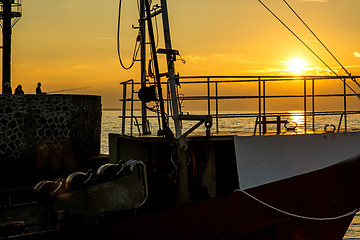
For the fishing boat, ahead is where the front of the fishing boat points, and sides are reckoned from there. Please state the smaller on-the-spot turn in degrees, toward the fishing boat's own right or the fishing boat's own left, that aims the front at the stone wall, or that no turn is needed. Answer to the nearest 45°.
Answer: approximately 135° to the fishing boat's own left

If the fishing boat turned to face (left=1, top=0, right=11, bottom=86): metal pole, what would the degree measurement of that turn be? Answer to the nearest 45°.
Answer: approximately 135° to its left

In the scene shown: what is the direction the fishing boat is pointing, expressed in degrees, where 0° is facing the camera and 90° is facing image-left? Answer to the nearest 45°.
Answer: approximately 270°
